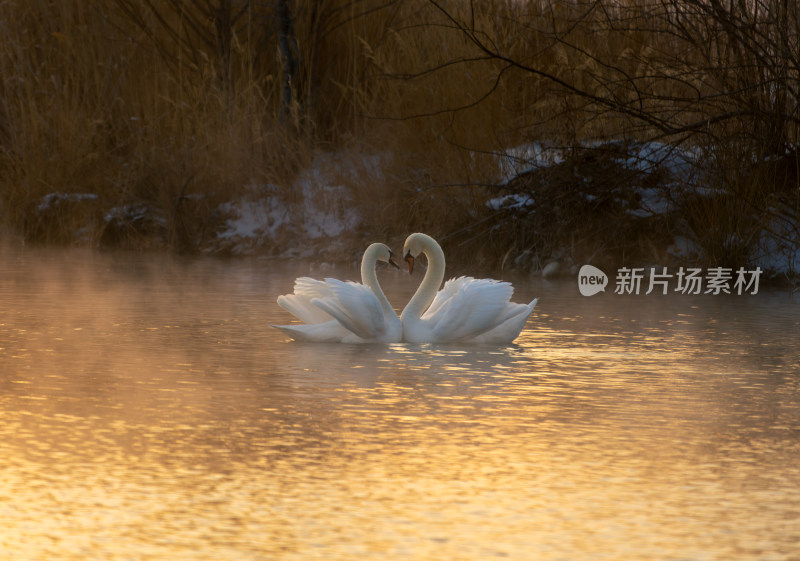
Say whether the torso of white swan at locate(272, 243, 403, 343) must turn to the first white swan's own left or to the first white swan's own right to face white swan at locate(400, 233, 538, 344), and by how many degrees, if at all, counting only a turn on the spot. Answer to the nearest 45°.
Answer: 0° — it already faces it

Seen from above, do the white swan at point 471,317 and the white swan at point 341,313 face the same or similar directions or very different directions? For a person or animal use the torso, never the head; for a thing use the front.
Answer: very different directions

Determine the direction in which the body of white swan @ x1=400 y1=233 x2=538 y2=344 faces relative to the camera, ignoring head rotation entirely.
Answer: to the viewer's left

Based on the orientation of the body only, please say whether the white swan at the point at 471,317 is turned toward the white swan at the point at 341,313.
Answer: yes

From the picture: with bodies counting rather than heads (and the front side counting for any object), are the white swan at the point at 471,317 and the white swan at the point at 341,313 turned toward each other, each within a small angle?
yes

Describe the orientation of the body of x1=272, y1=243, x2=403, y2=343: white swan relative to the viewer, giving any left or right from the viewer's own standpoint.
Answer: facing to the right of the viewer

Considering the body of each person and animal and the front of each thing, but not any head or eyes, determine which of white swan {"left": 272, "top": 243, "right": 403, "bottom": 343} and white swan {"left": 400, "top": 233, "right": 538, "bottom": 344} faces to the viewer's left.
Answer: white swan {"left": 400, "top": 233, "right": 538, "bottom": 344}

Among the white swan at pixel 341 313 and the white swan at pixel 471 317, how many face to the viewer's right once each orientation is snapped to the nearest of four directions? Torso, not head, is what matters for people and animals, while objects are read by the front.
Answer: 1
